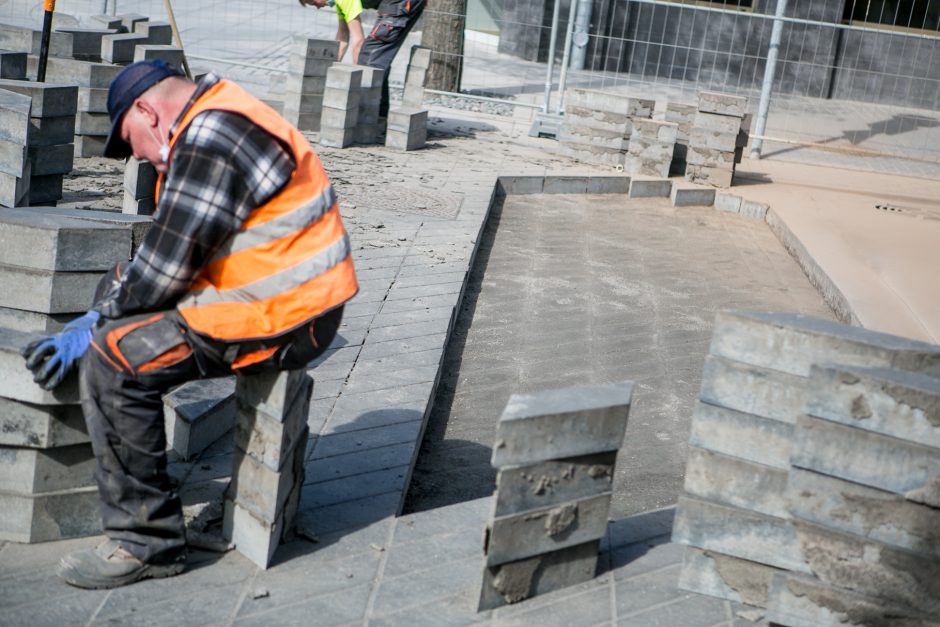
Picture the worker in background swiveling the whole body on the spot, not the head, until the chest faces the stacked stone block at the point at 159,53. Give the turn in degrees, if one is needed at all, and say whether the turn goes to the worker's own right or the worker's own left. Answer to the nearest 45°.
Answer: approximately 45° to the worker's own left

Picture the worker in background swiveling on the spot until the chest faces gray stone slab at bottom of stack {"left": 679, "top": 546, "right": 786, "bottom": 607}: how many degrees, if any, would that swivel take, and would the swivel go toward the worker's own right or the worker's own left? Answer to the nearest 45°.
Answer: approximately 90° to the worker's own left

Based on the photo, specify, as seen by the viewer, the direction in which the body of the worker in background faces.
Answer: to the viewer's left

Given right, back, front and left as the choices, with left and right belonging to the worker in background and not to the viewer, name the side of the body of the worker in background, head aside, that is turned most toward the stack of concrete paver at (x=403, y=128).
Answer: left

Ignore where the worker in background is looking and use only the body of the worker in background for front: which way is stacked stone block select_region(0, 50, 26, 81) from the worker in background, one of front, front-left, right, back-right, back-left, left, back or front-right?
front-left

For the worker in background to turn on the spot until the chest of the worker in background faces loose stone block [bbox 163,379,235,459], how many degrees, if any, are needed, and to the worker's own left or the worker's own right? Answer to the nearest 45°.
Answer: approximately 90° to the worker's own left

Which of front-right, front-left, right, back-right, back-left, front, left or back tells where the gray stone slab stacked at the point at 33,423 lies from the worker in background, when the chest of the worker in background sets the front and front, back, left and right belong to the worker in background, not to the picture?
left

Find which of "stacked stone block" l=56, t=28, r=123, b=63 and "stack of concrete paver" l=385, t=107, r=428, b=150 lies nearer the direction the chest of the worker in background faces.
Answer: the stacked stone block

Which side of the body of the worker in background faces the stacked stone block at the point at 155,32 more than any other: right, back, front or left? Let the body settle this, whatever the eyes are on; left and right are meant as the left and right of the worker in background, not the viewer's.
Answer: front
